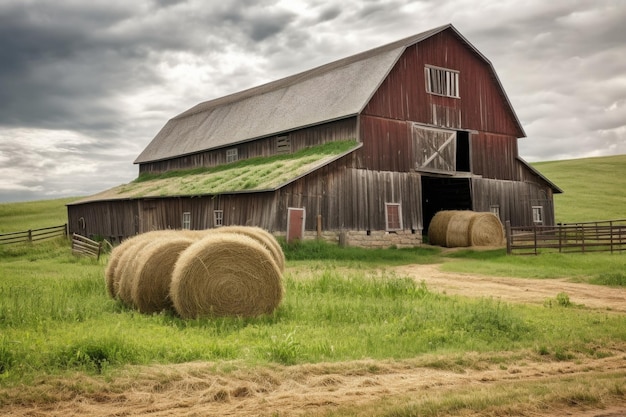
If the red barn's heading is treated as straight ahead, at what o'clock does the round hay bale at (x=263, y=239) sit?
The round hay bale is roughly at 2 o'clock from the red barn.

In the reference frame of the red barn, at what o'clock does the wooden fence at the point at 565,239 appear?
The wooden fence is roughly at 12 o'clock from the red barn.

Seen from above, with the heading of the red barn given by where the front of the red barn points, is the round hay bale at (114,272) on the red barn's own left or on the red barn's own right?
on the red barn's own right

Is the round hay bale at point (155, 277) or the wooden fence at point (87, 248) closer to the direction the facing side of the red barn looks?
the round hay bale

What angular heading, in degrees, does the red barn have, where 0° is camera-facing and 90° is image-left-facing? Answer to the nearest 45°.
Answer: approximately 315°

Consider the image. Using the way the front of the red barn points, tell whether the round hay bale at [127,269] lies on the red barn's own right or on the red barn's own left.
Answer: on the red barn's own right

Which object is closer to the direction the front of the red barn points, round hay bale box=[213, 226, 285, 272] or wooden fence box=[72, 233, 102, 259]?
the round hay bale

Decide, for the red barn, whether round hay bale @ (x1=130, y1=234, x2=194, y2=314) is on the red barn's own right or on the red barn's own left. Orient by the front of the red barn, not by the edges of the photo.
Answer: on the red barn's own right

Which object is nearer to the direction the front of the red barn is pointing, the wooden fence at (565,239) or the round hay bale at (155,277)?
the wooden fence
